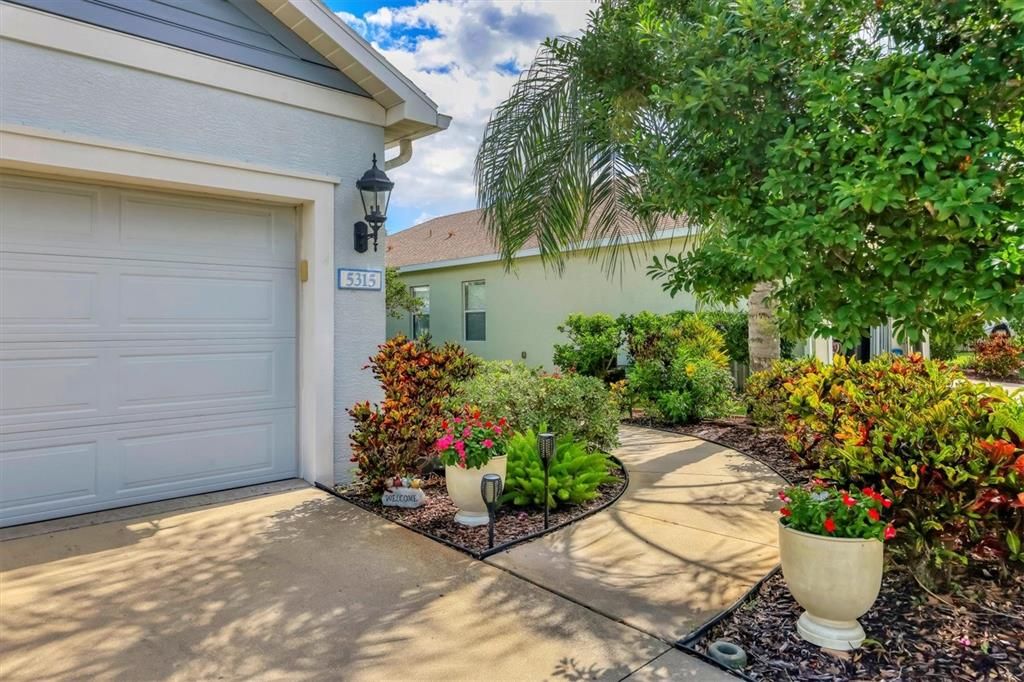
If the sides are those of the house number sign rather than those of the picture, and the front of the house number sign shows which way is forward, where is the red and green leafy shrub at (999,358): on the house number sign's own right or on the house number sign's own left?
on the house number sign's own left

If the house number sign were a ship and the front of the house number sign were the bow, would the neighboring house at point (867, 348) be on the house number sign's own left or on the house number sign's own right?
on the house number sign's own left

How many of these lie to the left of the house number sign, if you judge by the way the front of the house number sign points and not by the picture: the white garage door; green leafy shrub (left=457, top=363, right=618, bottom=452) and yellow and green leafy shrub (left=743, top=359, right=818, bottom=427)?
2

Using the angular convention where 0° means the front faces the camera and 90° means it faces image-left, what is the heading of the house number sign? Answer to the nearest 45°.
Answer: approximately 0°

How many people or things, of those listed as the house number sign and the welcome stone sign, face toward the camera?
2

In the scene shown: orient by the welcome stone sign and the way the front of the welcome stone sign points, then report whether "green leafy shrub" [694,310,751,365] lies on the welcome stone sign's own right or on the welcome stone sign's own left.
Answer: on the welcome stone sign's own left

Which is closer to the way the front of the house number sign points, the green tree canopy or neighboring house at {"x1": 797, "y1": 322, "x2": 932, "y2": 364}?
the green tree canopy

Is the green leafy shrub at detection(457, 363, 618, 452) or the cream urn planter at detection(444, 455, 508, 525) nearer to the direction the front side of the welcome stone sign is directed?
the cream urn planter

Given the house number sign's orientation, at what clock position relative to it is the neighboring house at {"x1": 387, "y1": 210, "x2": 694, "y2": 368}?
The neighboring house is roughly at 7 o'clock from the house number sign.

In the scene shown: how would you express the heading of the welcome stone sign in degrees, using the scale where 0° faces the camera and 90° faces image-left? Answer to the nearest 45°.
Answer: approximately 0°
